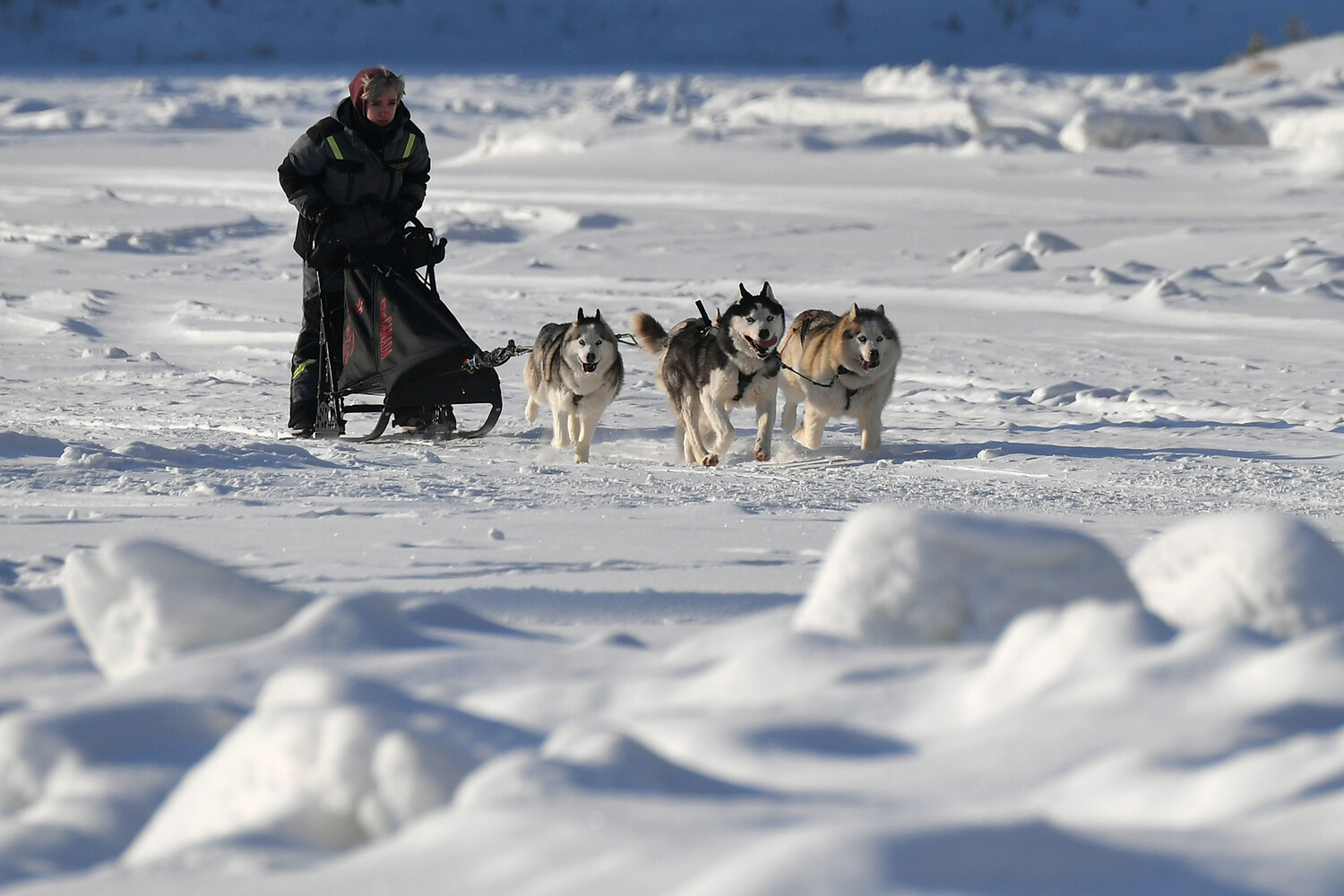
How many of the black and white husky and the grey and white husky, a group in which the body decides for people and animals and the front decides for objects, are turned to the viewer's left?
0

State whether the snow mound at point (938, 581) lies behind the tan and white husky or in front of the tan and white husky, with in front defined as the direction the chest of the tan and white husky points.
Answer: in front

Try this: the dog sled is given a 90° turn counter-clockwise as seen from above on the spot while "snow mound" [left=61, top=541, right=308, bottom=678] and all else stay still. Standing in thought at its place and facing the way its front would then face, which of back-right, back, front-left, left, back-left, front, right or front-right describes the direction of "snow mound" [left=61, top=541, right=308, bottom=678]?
back-right

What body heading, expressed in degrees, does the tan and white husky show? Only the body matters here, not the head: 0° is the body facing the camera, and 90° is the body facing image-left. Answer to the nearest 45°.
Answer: approximately 315°

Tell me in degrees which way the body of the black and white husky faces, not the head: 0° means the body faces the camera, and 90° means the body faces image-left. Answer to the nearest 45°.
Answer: approximately 315°

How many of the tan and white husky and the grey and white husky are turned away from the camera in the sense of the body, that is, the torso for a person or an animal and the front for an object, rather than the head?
0

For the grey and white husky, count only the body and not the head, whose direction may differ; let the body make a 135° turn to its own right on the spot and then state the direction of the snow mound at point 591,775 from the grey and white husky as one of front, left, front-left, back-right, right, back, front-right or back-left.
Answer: left

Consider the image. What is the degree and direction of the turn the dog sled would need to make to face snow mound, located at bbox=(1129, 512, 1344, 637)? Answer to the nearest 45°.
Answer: approximately 45° to its right

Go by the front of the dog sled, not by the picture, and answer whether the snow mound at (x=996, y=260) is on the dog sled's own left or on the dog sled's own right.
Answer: on the dog sled's own left

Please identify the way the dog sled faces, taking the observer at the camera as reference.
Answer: facing the viewer and to the right of the viewer
